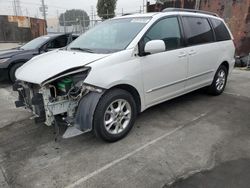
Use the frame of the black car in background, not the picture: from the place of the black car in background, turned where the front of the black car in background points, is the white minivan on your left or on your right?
on your left

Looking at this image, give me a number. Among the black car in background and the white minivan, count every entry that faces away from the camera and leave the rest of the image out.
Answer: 0

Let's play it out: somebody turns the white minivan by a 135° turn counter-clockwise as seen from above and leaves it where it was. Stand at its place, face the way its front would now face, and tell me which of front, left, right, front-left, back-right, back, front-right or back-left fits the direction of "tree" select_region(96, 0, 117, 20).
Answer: left

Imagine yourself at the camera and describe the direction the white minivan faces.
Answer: facing the viewer and to the left of the viewer

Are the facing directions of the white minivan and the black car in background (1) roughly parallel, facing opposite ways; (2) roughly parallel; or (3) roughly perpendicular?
roughly parallel

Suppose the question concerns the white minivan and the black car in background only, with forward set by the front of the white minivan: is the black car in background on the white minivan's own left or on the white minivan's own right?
on the white minivan's own right
